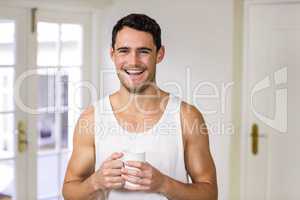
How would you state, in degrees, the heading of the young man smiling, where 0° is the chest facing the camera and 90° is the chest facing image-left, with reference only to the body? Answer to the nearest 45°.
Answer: approximately 0°

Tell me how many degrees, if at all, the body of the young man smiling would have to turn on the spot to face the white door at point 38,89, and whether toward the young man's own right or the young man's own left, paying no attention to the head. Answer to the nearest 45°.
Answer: approximately 135° to the young man's own right

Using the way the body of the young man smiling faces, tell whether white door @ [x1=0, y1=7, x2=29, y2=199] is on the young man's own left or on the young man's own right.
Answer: on the young man's own right
